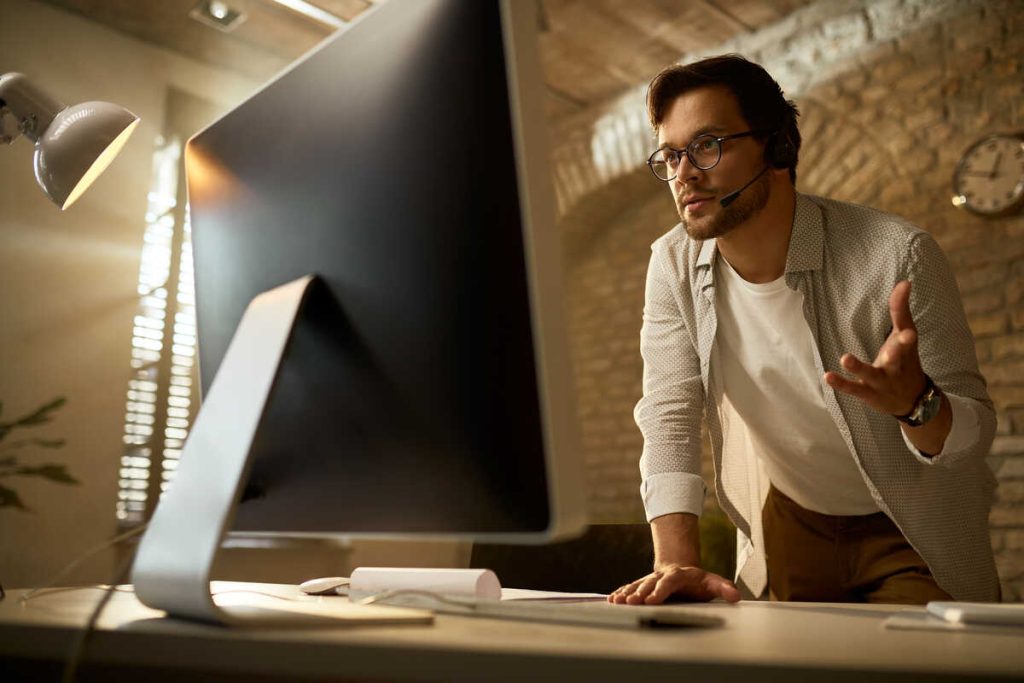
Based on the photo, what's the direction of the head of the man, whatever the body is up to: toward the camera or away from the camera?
toward the camera

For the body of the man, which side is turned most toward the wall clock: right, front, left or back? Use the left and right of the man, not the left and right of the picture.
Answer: back

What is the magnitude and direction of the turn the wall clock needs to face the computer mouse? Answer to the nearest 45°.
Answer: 0° — it already faces it

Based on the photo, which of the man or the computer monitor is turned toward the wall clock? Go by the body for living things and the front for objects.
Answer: the computer monitor

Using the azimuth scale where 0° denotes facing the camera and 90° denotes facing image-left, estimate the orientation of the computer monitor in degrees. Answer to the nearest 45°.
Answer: approximately 225°

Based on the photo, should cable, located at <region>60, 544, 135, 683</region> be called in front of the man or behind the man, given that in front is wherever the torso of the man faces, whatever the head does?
in front

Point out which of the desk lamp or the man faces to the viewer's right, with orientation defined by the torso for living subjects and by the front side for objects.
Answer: the desk lamp

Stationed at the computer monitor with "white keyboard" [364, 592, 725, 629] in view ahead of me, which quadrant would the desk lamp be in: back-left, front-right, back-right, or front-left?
back-left

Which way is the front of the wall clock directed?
toward the camera

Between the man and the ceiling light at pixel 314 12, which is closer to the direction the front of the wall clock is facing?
the man

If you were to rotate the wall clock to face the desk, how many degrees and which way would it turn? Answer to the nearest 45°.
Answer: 0° — it already faces it

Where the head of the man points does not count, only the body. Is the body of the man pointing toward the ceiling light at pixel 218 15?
no

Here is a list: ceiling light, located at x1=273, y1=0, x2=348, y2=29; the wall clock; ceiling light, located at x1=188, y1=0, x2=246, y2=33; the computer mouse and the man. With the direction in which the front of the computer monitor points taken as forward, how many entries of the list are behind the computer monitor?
0

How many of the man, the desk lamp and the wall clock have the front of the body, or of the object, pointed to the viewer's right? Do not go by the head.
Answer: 1

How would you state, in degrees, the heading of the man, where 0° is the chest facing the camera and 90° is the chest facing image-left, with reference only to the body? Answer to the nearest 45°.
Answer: approximately 45°

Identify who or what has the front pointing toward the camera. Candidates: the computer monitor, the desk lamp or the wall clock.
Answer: the wall clock

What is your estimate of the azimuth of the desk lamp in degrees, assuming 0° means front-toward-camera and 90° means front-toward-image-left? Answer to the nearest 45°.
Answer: approximately 270°

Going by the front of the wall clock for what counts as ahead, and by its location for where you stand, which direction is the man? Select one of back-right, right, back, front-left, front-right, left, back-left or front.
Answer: front

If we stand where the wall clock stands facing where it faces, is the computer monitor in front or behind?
in front
